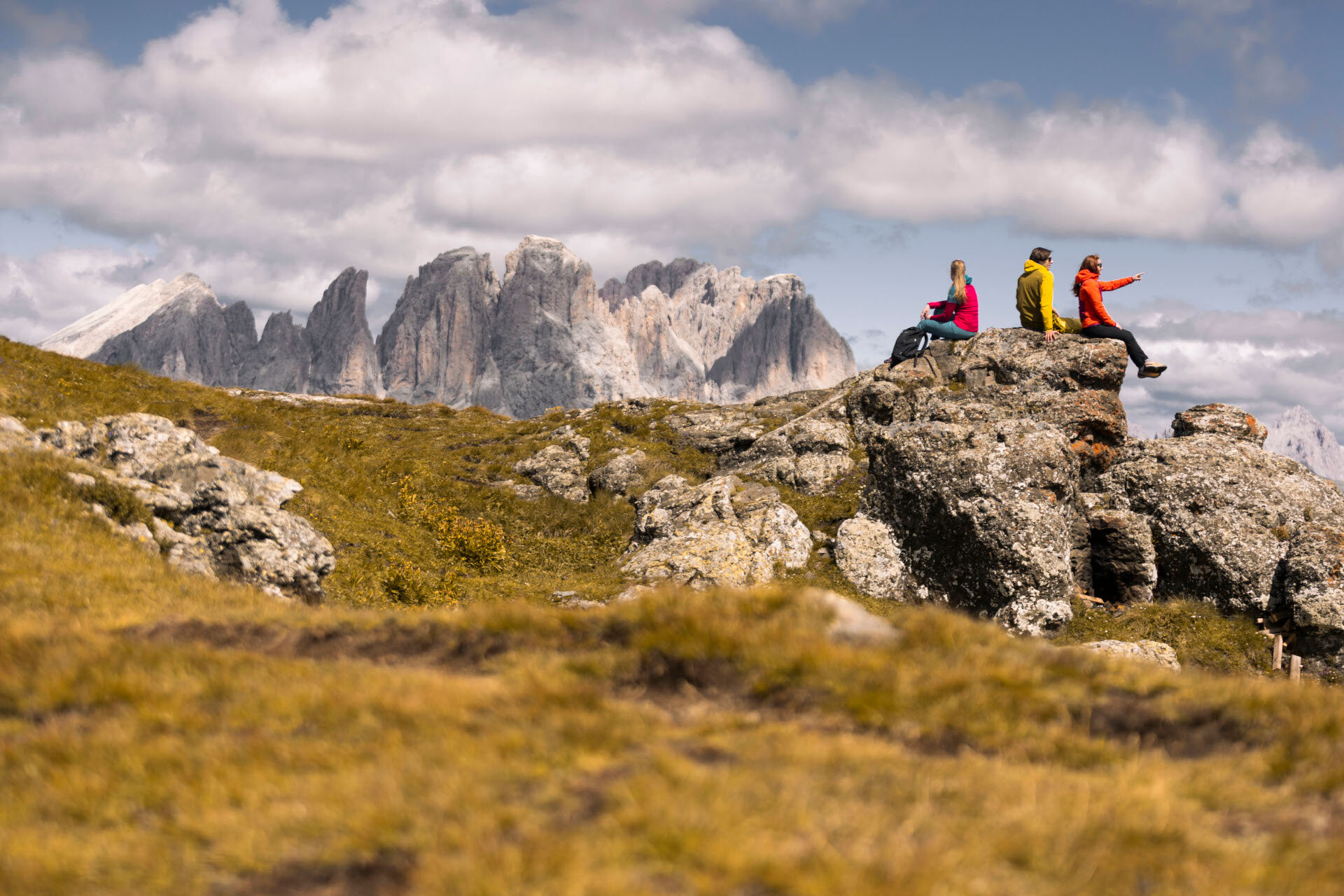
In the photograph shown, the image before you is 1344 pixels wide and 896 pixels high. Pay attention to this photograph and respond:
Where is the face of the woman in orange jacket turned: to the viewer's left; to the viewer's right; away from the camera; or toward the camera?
to the viewer's right

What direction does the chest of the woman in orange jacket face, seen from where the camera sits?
to the viewer's right
